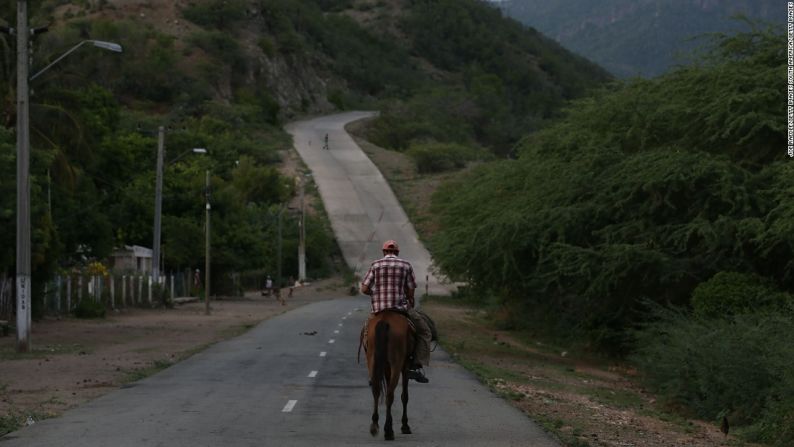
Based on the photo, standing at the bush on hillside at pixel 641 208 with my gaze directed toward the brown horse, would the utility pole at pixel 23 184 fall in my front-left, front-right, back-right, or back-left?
front-right

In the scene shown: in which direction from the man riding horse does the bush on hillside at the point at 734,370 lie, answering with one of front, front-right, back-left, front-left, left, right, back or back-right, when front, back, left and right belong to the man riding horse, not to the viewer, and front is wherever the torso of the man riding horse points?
front-right

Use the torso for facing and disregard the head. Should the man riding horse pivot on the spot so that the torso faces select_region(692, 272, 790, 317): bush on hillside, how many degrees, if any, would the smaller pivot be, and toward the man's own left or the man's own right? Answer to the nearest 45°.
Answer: approximately 45° to the man's own right

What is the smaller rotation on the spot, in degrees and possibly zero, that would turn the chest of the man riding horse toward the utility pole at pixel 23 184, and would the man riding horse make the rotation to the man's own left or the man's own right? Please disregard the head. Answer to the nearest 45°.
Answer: approximately 45° to the man's own left

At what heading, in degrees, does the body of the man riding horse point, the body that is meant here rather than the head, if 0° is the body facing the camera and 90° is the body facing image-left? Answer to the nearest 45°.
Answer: approximately 180°

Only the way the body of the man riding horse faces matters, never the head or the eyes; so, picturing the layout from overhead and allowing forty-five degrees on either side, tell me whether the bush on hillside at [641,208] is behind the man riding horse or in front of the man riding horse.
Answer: in front
